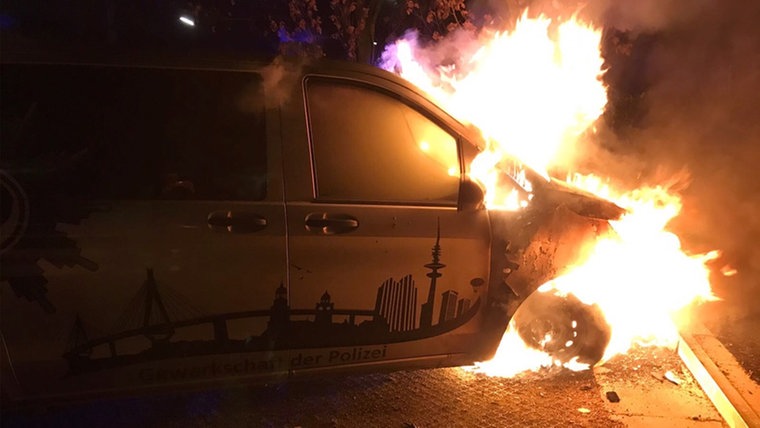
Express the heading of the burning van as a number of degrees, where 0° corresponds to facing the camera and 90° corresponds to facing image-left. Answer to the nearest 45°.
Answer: approximately 270°

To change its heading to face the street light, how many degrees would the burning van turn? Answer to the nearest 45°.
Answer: approximately 90° to its left
